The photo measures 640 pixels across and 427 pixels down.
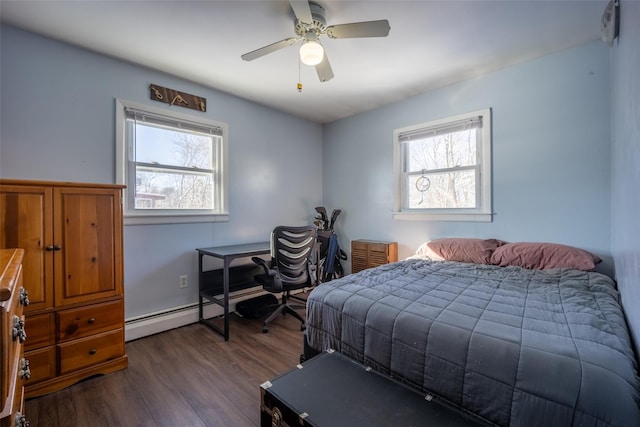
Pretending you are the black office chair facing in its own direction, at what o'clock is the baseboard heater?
The baseboard heater is roughly at 11 o'clock from the black office chair.

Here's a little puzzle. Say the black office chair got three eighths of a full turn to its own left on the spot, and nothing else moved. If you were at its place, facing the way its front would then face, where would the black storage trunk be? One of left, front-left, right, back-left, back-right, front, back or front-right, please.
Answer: front

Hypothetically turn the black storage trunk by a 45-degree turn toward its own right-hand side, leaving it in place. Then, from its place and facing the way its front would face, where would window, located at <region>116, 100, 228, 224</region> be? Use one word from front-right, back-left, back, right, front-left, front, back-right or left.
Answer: front-right

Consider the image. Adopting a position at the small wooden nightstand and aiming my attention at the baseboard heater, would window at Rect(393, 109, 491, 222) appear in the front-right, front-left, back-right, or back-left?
back-left

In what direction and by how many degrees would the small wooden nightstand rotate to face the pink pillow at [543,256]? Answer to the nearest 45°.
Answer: approximately 90° to its left

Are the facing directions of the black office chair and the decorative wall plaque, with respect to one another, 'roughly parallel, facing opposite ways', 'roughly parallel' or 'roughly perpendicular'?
roughly parallel, facing opposite ways

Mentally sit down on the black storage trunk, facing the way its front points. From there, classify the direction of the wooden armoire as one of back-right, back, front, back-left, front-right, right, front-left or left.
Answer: front-right

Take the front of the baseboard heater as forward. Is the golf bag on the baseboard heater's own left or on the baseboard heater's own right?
on the baseboard heater's own left

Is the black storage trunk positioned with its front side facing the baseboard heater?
no

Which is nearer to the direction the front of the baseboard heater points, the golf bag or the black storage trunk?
the black storage trunk

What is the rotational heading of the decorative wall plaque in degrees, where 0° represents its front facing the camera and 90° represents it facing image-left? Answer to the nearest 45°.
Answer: approximately 315°

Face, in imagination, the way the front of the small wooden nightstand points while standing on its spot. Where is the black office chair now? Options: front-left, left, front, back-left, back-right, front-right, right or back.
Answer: front

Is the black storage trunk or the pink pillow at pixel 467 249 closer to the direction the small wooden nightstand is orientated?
the black storage trunk

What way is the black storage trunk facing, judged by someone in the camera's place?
facing the viewer and to the left of the viewer

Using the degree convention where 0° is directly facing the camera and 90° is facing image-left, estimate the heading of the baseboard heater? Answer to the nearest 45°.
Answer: approximately 315°

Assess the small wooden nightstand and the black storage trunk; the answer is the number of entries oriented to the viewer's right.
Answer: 0

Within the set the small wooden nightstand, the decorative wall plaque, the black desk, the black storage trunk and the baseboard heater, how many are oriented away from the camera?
0

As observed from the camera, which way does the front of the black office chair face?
facing away from the viewer and to the left of the viewer

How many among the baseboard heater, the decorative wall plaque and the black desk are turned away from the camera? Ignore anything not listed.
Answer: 0

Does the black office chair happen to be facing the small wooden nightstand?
no

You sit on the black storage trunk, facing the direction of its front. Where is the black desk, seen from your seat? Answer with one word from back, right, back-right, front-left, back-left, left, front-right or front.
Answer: right

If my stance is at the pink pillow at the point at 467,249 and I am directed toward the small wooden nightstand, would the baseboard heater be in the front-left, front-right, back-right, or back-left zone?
front-left
